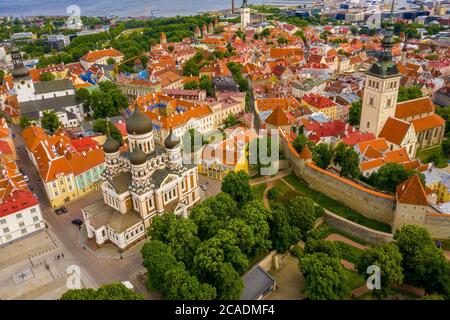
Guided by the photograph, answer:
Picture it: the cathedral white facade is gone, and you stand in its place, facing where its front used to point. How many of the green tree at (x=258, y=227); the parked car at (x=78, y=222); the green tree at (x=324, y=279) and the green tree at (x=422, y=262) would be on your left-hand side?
3

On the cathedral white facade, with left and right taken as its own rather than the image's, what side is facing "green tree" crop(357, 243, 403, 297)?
left

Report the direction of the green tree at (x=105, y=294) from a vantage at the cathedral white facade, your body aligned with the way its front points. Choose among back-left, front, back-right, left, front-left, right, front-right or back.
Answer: front-left

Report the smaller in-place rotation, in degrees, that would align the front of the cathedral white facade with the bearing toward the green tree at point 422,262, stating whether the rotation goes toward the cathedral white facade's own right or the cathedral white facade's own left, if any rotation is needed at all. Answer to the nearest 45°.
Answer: approximately 90° to the cathedral white facade's own left

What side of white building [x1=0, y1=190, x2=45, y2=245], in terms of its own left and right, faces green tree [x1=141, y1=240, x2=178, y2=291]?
front

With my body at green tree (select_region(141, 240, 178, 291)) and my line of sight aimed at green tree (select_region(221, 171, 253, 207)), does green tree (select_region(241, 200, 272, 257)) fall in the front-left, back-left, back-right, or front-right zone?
front-right

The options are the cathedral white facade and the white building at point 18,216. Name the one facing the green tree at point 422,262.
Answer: the white building

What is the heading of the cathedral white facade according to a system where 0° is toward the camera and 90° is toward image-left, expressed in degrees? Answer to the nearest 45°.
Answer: approximately 45°

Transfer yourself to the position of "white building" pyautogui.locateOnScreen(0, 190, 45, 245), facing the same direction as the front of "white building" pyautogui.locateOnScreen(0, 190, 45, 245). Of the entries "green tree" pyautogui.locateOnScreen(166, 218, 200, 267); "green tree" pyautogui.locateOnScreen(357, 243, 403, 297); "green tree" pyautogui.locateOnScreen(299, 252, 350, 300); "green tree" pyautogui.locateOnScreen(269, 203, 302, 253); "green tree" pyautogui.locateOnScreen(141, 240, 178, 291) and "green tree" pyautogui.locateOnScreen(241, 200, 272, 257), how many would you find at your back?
0

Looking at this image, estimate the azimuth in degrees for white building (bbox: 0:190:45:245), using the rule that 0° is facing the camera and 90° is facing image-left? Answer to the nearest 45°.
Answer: approximately 315°

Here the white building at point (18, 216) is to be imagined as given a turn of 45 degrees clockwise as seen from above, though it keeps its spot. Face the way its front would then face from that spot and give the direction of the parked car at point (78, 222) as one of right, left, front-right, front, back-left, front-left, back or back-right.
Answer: left

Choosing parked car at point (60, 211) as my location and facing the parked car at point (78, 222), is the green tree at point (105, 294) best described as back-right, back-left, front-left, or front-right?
front-right

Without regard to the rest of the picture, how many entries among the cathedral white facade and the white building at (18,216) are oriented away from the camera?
0

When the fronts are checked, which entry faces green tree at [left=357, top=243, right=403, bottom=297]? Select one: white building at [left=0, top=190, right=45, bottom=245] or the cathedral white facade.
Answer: the white building

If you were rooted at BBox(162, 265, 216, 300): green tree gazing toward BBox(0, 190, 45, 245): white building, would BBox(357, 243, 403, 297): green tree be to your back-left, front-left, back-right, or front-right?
back-right

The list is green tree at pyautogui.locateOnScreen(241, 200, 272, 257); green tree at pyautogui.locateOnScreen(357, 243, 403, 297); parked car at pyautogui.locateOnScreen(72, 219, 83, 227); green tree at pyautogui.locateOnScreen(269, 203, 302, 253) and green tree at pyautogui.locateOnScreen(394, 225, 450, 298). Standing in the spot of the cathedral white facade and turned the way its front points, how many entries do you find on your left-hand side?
4

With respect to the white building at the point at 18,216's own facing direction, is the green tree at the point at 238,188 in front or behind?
in front

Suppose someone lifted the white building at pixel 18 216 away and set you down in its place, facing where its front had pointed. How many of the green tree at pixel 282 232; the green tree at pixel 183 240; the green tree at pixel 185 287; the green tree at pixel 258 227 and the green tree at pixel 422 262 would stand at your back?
0

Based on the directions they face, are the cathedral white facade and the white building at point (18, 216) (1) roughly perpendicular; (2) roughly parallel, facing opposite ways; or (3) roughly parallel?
roughly perpendicular

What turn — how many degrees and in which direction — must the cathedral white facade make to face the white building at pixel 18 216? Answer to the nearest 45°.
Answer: approximately 45° to its right

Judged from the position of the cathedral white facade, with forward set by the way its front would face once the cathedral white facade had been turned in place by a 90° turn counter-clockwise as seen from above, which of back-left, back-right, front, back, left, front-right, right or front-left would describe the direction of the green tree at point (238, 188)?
front-left
